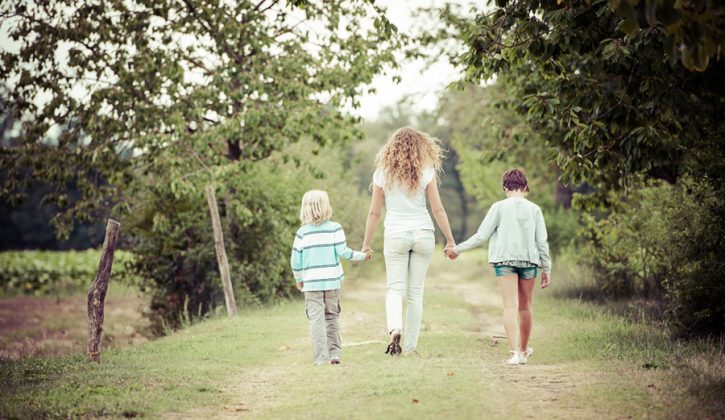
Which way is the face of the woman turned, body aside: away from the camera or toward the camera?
away from the camera

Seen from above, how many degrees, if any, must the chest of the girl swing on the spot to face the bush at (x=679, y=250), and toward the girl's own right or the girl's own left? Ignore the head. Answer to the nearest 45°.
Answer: approximately 45° to the girl's own right

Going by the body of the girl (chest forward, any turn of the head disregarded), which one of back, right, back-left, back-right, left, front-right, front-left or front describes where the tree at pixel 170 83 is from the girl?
front-left

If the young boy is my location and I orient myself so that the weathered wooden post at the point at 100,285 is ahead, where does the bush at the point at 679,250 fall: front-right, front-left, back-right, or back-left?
back-right

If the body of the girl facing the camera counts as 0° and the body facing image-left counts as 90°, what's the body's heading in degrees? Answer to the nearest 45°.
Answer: approximately 180°

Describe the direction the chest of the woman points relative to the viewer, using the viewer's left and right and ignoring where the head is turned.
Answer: facing away from the viewer

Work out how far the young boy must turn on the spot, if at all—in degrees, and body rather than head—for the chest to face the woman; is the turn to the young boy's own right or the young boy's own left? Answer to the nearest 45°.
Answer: approximately 90° to the young boy's own right

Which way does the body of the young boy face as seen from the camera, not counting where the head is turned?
away from the camera

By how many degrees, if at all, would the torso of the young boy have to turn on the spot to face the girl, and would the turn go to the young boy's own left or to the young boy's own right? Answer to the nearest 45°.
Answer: approximately 90° to the young boy's own right

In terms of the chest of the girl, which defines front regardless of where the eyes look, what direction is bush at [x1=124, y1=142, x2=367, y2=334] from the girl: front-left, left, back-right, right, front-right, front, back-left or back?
front-left

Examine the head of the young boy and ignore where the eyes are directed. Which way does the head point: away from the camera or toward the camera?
away from the camera

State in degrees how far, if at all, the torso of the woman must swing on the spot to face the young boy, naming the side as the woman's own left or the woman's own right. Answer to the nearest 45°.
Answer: approximately 90° to the woman's own left
